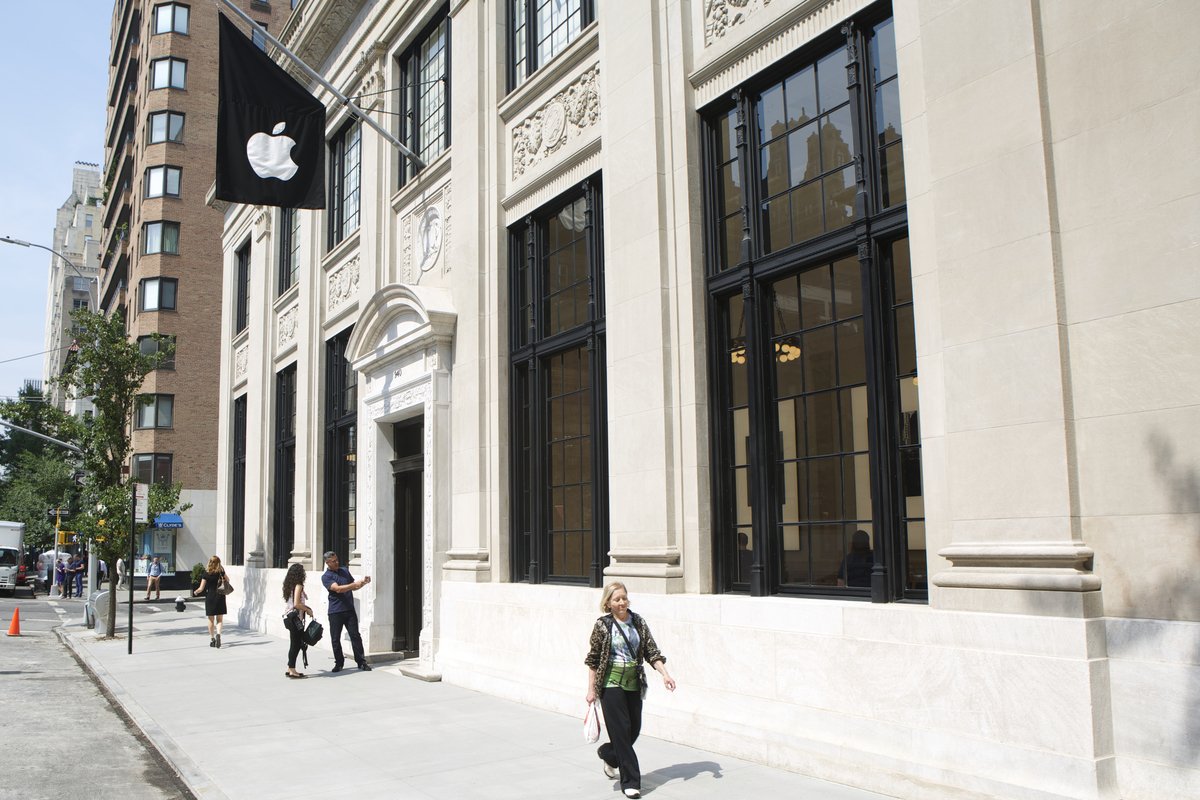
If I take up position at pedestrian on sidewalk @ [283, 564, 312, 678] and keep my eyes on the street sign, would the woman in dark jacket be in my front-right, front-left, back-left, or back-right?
back-left

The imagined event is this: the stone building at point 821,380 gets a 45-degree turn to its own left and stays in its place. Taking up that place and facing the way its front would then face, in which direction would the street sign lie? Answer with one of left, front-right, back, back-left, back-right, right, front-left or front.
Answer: back-right

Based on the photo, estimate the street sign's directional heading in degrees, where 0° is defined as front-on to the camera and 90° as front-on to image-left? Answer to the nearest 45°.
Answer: approximately 0°

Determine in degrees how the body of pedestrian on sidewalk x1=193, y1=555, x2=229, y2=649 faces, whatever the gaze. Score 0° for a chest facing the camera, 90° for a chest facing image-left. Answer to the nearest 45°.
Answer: approximately 180°

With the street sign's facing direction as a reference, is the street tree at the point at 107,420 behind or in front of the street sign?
behind

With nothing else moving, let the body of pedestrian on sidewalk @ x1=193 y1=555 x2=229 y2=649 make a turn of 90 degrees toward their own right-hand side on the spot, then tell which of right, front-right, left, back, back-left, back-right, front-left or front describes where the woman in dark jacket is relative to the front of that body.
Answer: right

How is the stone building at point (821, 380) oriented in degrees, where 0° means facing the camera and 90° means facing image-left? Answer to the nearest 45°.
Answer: approximately 45°

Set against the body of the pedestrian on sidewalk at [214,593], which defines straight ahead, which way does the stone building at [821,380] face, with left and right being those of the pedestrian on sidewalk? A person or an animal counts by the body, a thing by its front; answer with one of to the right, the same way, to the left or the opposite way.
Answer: to the left

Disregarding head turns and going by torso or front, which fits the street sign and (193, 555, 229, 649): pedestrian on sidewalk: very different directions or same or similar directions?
very different directions

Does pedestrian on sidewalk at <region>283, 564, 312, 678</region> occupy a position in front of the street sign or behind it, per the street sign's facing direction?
in front

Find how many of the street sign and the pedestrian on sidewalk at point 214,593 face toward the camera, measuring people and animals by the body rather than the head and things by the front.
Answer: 1

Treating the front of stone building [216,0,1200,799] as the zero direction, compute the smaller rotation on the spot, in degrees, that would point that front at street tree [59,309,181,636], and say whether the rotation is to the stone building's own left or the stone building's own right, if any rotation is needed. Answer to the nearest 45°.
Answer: approximately 90° to the stone building's own right

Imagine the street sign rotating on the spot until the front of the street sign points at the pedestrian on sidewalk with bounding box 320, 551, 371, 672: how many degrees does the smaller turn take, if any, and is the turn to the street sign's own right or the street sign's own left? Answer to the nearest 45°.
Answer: approximately 45° to the street sign's own left

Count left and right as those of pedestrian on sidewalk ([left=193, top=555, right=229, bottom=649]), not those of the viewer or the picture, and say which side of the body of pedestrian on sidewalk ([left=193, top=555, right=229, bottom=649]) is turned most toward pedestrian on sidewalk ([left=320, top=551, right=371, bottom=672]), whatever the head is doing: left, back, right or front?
back
